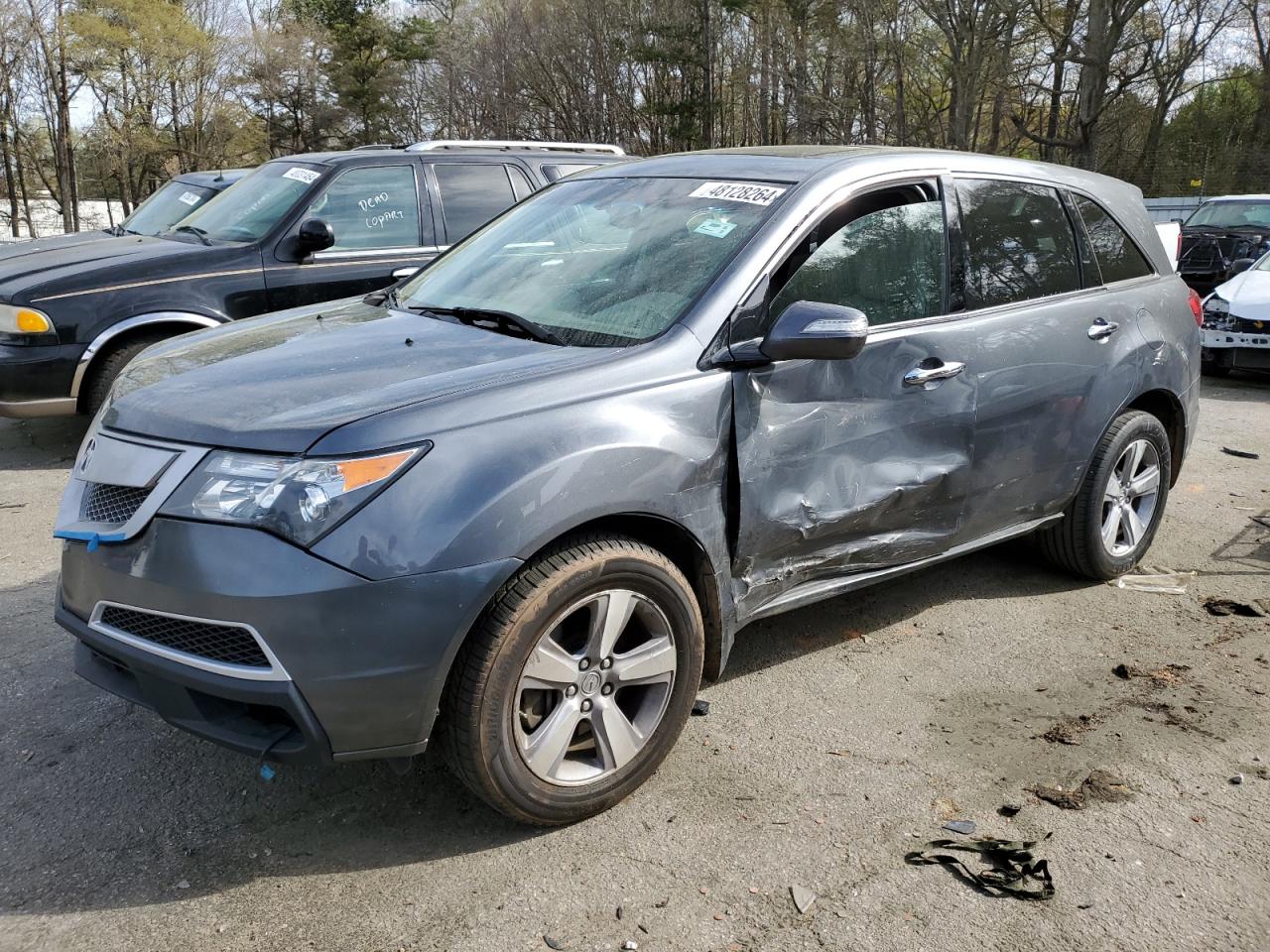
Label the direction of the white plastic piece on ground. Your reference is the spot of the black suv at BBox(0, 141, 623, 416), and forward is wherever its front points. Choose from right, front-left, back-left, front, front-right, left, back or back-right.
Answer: left

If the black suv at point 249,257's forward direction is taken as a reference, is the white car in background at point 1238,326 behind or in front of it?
behind

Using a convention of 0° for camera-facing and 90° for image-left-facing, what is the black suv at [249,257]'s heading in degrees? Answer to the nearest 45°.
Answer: approximately 45°

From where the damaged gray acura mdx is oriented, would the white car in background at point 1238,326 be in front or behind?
behind

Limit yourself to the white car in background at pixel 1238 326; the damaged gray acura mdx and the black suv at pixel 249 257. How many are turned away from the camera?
0

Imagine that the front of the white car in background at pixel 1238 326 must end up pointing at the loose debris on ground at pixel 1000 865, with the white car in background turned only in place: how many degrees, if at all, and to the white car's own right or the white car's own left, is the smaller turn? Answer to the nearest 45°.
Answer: approximately 45° to the white car's own left

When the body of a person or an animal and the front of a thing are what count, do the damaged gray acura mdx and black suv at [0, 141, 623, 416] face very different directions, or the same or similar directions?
same or similar directions

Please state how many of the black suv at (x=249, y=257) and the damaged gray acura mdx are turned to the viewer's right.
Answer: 0

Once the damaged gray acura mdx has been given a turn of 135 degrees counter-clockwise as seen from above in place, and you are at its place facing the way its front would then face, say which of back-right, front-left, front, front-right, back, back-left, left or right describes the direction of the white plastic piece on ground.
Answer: front-left

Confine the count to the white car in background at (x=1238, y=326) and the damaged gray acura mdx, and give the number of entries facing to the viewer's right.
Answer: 0

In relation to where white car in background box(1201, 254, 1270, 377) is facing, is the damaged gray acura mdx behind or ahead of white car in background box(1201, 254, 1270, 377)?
ahead

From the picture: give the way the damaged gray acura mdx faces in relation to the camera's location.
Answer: facing the viewer and to the left of the viewer

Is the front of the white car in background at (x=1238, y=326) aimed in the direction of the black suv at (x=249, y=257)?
yes

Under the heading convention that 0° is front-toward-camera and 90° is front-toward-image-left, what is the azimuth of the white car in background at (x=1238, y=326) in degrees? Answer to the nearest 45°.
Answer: approximately 45°

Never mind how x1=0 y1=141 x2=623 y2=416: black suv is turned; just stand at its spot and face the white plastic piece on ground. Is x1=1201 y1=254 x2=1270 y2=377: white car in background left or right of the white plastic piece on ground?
left

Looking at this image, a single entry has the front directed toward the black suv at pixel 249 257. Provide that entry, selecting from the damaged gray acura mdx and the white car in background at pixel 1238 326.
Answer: the white car in background

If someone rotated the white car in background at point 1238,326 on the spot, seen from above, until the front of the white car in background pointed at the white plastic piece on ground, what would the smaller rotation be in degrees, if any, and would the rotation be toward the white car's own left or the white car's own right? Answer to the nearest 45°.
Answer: approximately 45° to the white car's own left
